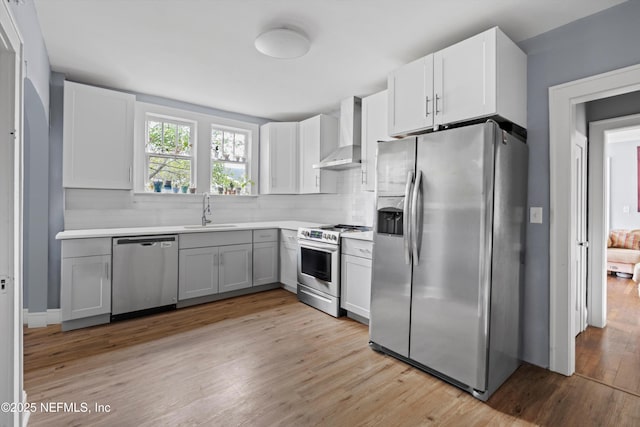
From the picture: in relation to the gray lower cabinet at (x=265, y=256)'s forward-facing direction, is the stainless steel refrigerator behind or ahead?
ahead

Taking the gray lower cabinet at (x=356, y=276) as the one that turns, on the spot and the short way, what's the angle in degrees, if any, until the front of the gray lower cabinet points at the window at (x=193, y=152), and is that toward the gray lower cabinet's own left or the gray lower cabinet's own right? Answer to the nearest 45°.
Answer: approximately 45° to the gray lower cabinet's own right

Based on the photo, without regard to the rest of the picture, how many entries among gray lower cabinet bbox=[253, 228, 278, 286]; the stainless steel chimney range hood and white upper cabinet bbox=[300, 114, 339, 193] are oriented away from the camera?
0

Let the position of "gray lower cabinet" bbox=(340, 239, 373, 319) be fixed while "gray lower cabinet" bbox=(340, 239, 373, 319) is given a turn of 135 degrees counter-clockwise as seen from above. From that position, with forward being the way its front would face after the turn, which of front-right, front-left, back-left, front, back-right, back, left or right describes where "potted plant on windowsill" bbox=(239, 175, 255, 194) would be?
back-left

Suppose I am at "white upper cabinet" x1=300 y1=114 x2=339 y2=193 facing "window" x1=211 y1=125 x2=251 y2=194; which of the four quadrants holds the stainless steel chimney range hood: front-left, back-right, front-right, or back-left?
back-left

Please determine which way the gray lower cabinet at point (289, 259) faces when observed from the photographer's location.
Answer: facing the viewer and to the left of the viewer

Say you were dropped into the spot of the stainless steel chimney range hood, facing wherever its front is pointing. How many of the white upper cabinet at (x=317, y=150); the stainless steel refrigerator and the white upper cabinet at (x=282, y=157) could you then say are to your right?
2

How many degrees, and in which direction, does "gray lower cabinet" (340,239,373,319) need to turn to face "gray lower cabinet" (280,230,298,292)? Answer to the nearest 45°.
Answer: approximately 90° to its right

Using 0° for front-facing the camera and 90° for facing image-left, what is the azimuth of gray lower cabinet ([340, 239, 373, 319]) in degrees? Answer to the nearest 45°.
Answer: approximately 45°

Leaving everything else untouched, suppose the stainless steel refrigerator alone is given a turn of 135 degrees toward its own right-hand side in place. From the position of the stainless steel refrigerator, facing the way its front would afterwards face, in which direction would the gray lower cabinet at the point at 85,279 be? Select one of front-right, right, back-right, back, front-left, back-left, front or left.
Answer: left

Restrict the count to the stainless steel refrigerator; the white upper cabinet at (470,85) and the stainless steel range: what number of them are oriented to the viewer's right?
0

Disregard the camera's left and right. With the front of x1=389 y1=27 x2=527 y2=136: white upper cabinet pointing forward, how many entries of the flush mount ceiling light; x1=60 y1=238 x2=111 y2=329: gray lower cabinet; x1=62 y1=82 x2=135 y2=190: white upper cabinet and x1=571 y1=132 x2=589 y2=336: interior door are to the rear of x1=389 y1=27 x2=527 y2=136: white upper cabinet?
1

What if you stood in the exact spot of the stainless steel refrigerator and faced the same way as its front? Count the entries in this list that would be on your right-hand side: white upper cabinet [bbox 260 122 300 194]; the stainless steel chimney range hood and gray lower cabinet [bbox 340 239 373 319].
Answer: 3
